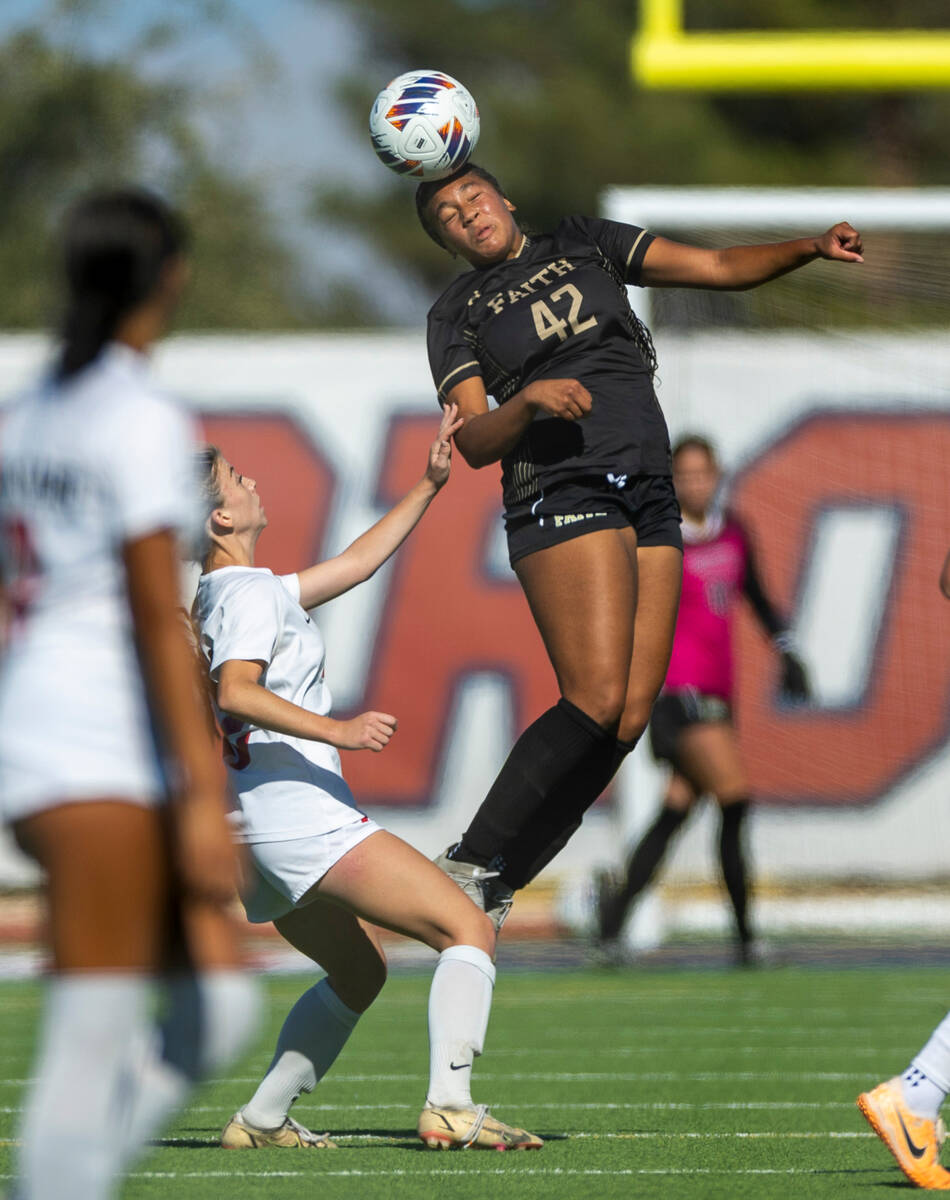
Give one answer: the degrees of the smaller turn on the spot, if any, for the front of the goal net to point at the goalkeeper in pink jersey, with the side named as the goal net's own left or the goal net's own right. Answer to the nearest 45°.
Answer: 0° — it already faces them

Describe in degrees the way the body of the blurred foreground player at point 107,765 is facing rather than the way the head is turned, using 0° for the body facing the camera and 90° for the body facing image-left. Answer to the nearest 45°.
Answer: approximately 225°

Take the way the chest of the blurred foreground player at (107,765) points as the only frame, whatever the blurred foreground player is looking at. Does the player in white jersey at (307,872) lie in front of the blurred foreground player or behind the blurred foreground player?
in front

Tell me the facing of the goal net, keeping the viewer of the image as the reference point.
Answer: facing the viewer

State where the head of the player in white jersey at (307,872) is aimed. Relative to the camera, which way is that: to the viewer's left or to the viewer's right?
to the viewer's right

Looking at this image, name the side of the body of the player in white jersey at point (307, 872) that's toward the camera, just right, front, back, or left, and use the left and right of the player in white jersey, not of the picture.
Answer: right

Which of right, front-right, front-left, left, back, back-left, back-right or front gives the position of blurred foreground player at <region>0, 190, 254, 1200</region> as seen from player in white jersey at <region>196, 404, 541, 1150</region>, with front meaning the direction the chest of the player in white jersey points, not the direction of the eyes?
right
